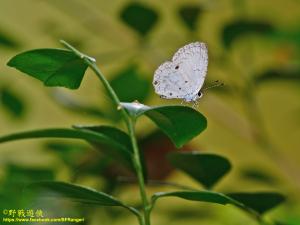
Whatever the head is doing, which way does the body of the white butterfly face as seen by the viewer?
to the viewer's right
